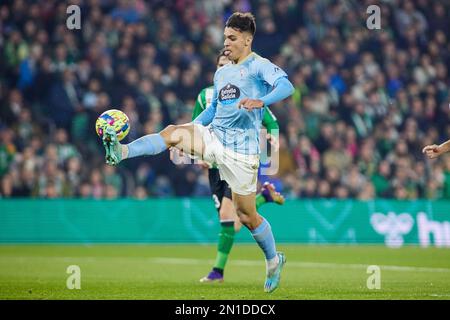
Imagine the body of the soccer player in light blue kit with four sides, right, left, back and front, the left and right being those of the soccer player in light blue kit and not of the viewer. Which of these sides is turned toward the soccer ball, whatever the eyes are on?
front

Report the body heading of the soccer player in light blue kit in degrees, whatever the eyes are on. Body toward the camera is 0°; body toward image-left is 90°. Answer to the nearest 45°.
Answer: approximately 45°
